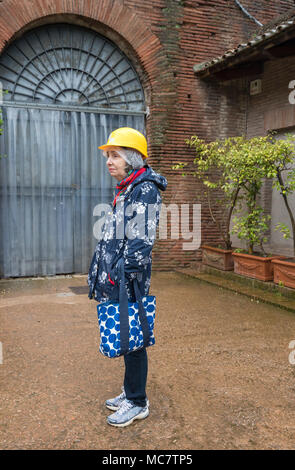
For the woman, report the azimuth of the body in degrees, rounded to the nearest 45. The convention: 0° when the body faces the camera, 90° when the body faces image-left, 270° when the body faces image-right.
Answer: approximately 90°

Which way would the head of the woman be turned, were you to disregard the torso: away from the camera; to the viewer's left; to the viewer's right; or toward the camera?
to the viewer's left
